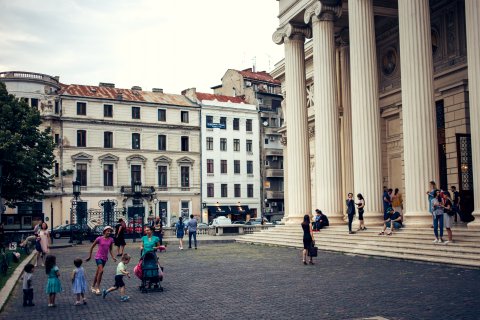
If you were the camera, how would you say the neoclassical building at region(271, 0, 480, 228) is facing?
facing the viewer and to the left of the viewer

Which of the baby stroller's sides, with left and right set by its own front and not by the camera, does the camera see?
front

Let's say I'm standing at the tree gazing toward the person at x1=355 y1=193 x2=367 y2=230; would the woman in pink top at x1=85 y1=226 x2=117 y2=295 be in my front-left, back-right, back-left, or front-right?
front-right

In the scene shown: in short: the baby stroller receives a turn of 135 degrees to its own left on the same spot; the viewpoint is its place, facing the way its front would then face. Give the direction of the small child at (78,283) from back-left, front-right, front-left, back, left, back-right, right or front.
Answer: back

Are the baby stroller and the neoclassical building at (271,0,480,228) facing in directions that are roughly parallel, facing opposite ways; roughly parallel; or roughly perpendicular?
roughly perpendicular

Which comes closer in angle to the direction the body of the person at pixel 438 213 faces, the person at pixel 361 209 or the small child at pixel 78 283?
the small child

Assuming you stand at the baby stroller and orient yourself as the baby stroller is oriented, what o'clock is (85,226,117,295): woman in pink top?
The woman in pink top is roughly at 4 o'clock from the baby stroller.

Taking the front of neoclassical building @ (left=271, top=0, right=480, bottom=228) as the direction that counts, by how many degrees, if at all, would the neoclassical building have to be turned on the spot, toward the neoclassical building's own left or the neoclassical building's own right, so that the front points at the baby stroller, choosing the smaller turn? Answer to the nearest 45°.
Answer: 0° — it already faces it

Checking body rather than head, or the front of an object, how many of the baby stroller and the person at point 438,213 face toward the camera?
2

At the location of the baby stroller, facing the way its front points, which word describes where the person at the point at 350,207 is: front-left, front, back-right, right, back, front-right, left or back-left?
back-left

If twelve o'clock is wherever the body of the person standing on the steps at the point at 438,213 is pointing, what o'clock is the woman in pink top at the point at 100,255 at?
The woman in pink top is roughly at 2 o'clock from the person standing on the steps.

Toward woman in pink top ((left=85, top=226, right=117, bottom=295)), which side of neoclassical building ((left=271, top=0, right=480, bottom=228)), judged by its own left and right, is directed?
front

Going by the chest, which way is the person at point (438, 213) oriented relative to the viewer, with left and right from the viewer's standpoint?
facing the viewer

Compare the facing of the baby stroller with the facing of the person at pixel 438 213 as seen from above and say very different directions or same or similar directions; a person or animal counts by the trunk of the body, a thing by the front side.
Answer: same or similar directions

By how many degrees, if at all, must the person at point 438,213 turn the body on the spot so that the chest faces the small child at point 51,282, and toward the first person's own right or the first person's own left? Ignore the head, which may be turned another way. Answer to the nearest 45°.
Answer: approximately 45° to the first person's own right

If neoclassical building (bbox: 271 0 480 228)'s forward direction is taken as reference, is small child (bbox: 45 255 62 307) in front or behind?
in front
